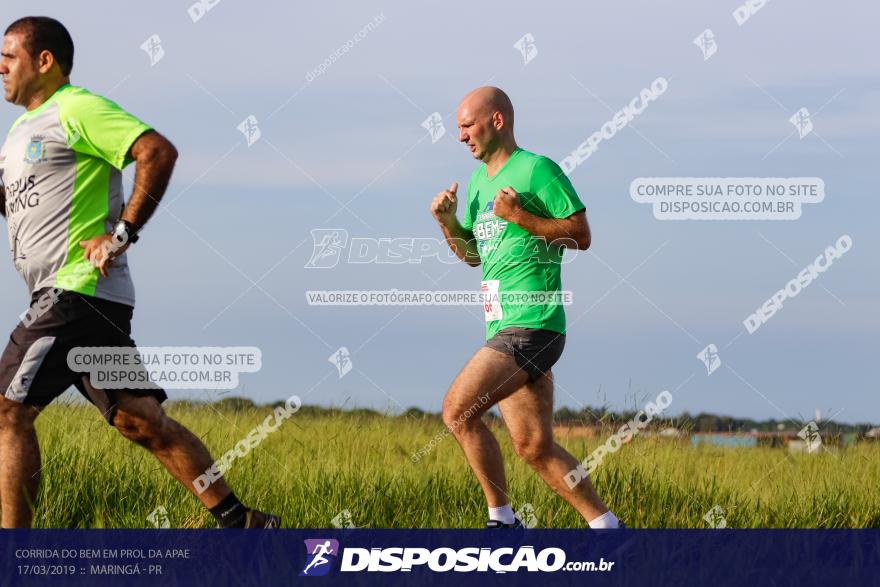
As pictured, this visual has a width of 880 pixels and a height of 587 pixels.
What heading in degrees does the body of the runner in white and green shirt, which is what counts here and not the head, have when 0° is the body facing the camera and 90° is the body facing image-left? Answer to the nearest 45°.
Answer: approximately 90°

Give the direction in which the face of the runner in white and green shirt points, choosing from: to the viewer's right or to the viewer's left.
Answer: to the viewer's left

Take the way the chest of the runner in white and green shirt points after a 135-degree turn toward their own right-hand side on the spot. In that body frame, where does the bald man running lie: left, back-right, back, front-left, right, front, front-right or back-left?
front-right
